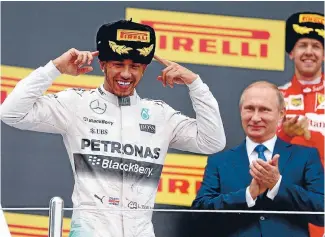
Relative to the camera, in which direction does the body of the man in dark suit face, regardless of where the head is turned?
toward the camera

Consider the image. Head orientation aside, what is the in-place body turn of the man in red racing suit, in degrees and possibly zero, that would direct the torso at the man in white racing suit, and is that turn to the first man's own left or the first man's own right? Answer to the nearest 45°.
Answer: approximately 45° to the first man's own right

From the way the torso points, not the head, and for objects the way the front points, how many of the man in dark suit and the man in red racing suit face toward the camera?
2

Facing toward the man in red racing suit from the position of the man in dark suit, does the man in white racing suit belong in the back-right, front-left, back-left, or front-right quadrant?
back-left

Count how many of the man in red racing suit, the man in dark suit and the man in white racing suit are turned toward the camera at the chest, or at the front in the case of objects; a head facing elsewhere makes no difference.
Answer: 3

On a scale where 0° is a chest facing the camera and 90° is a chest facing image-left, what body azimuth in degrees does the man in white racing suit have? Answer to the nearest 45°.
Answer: approximately 0°

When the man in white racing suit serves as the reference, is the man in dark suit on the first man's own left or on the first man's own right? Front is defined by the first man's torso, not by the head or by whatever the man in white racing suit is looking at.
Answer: on the first man's own left
